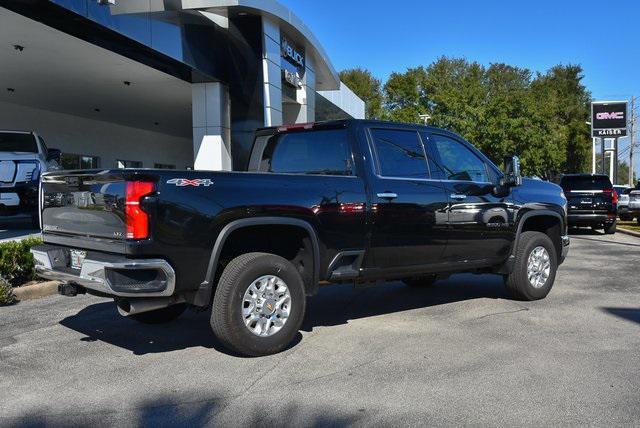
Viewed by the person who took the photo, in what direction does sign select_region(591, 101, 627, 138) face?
facing the viewer

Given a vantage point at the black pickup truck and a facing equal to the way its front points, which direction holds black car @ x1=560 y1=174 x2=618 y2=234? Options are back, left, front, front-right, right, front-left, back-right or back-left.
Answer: front

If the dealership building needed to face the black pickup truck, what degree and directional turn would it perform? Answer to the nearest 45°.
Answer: approximately 45° to its right

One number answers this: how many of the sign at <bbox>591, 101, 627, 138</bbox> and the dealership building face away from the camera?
0

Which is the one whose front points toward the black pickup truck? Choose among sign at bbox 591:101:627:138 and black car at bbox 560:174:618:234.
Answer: the sign

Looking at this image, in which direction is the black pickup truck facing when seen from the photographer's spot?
facing away from the viewer and to the right of the viewer

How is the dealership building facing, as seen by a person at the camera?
facing the viewer and to the right of the viewer

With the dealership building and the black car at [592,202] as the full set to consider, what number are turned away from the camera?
1

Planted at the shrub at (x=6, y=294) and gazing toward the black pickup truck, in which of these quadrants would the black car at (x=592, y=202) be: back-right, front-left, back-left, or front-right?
front-left

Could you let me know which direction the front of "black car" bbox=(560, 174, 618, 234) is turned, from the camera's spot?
facing away from the viewer

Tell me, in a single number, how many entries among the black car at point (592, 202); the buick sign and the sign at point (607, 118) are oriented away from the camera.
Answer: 1

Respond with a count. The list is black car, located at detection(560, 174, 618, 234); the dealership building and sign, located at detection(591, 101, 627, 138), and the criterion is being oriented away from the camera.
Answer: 1

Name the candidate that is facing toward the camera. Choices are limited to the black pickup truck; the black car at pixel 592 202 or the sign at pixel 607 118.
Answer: the sign

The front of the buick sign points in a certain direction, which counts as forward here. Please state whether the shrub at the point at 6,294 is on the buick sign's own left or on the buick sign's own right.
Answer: on the buick sign's own right
